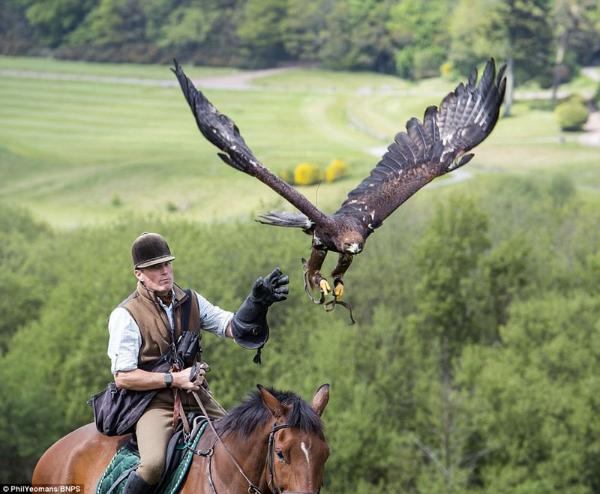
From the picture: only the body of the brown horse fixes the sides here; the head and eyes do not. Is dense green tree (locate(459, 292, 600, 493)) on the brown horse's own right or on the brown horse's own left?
on the brown horse's own left

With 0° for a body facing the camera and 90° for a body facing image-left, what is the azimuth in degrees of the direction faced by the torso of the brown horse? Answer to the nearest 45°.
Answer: approximately 315°

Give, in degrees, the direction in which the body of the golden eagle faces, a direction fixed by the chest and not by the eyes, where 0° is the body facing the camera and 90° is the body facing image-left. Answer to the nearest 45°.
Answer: approximately 315°

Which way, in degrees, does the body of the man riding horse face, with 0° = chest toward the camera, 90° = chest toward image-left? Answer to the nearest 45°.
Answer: approximately 315°

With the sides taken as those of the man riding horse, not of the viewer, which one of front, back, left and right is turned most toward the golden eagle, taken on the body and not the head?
left

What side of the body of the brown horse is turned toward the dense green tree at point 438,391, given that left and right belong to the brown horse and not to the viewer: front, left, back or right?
left
